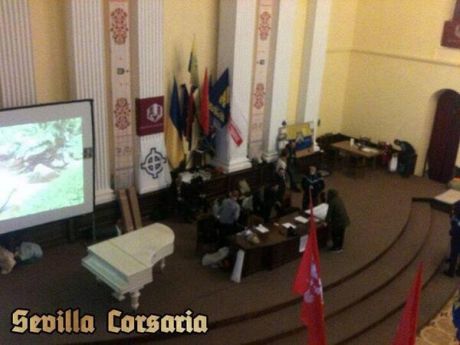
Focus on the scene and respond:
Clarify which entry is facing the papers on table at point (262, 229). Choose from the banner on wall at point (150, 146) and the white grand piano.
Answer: the banner on wall

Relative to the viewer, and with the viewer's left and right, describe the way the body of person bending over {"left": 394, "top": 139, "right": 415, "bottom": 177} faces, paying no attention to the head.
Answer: facing to the left of the viewer
